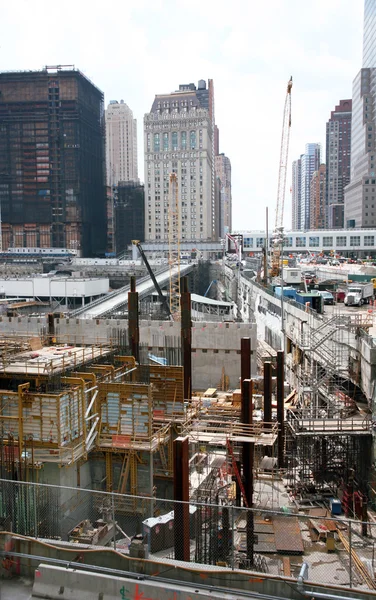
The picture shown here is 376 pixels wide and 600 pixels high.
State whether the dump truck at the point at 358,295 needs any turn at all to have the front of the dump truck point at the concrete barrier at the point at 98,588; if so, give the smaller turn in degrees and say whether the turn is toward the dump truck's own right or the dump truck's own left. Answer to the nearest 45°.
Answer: approximately 45° to the dump truck's own left

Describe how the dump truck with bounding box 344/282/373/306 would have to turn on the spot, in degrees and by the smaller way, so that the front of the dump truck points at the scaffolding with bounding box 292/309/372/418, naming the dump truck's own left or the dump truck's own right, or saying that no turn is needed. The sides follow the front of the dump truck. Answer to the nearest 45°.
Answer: approximately 45° to the dump truck's own left

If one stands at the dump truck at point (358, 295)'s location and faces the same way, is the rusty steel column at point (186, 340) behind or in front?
in front

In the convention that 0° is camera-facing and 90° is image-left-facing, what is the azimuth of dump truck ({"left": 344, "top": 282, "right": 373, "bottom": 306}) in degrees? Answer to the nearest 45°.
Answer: approximately 45°

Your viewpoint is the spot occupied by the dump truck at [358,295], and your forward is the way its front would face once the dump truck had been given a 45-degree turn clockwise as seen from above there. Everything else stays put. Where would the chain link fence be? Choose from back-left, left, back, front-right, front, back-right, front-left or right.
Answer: left

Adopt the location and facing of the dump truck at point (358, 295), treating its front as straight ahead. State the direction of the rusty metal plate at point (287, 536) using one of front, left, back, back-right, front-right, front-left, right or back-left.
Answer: front-left

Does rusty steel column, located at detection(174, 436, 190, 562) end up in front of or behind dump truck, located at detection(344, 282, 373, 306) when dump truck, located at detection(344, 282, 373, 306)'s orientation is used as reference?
in front

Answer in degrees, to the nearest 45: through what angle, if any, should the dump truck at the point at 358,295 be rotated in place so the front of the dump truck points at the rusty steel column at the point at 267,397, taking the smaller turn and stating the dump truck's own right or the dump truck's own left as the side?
approximately 45° to the dump truck's own left
